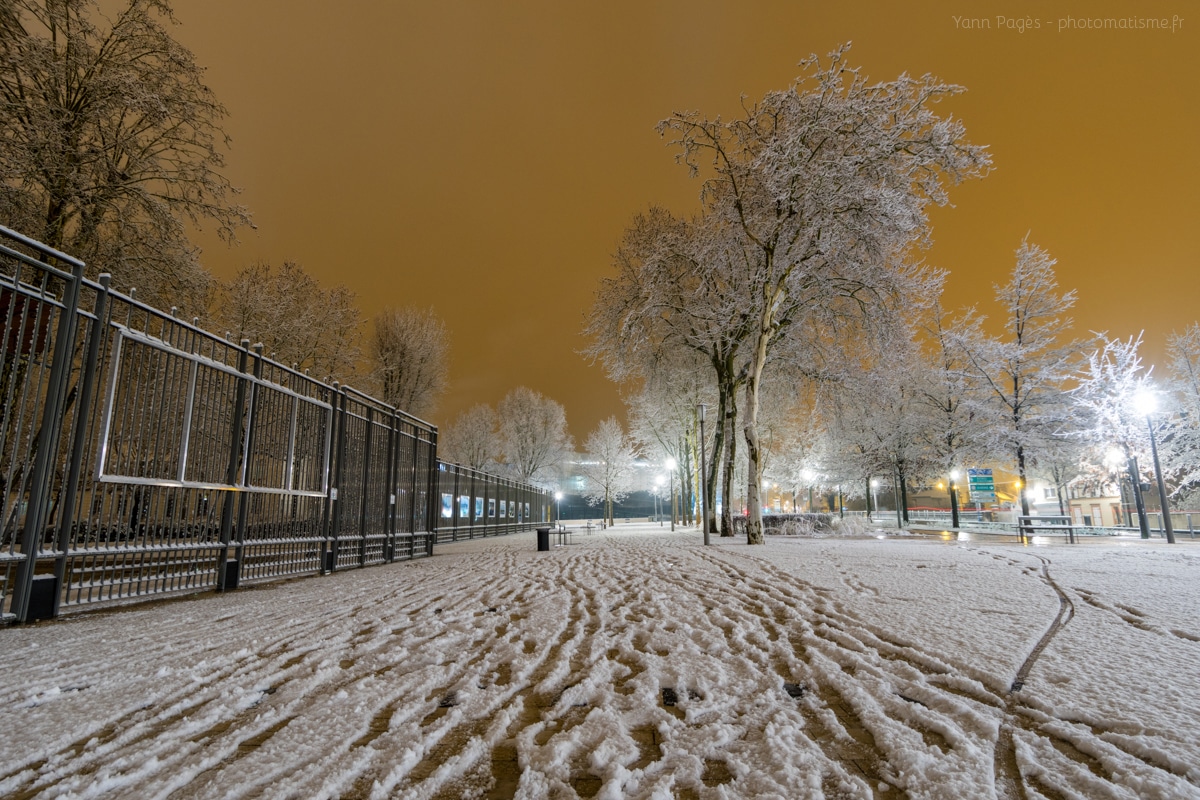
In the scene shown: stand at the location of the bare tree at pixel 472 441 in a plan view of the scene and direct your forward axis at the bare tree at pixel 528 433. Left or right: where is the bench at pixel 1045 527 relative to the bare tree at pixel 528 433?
right

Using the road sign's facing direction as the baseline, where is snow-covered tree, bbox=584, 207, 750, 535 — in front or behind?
in front

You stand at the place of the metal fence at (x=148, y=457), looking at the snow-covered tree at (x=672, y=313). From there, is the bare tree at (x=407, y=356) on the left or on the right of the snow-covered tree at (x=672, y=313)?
left

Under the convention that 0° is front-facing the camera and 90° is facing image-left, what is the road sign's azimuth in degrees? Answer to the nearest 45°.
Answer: approximately 0°

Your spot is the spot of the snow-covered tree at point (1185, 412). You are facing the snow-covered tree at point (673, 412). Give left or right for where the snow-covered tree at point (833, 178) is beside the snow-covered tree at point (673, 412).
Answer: left

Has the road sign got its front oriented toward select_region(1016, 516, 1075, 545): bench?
yes

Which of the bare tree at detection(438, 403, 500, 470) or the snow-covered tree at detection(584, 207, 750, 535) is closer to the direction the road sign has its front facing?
the snow-covered tree
